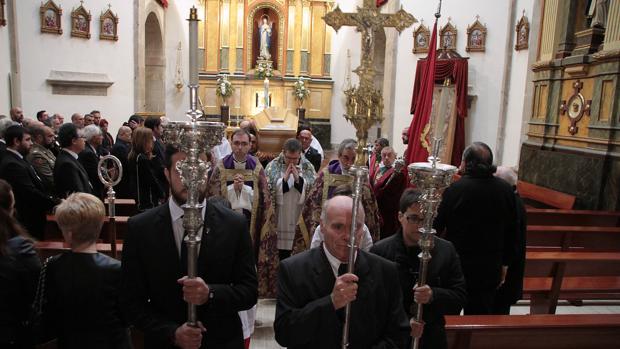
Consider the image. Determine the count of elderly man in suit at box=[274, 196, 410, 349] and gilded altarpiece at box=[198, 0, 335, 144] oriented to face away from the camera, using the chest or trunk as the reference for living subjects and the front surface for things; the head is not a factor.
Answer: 0

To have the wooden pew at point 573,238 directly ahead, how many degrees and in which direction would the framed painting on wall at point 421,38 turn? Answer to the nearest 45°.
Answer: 0° — it already faces it

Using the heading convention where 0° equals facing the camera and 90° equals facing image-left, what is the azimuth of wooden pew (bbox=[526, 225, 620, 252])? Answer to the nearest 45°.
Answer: approximately 180°

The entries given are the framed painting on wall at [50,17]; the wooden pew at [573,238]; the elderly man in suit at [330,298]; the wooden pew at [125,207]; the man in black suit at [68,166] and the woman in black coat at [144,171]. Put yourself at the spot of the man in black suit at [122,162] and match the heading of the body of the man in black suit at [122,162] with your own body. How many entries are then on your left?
1

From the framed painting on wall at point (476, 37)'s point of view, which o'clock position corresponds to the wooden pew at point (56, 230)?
The wooden pew is roughly at 1 o'clock from the framed painting on wall.

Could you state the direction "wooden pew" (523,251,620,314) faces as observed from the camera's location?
facing away from the viewer

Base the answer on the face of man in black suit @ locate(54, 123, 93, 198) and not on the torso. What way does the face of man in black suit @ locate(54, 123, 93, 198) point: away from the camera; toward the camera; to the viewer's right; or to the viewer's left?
to the viewer's right

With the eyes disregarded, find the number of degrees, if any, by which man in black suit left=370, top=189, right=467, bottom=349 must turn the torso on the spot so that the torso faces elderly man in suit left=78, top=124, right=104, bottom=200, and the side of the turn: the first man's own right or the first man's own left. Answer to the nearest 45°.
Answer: approximately 135° to the first man's own right

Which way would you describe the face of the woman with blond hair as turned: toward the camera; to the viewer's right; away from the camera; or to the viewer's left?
away from the camera

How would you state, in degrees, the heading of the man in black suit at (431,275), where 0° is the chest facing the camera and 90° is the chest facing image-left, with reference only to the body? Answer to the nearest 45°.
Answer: approximately 0°

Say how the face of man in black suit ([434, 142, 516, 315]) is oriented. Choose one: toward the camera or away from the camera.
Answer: away from the camera

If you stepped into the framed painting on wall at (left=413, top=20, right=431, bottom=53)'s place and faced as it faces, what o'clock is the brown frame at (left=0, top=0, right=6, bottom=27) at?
The brown frame is roughly at 2 o'clock from the framed painting on wall.

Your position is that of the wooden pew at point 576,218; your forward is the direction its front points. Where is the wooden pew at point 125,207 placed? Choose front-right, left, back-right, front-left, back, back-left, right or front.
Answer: back-left

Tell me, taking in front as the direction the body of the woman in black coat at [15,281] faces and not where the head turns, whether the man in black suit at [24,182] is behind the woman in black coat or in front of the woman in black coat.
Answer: in front

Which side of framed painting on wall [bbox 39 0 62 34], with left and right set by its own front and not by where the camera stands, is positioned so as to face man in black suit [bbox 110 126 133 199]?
front

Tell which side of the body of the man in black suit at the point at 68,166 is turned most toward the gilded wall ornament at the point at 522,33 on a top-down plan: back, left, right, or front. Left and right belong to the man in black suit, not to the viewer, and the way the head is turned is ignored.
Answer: front

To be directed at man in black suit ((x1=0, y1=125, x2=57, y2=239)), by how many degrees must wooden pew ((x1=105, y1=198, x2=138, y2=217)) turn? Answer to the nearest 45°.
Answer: approximately 135° to its left
